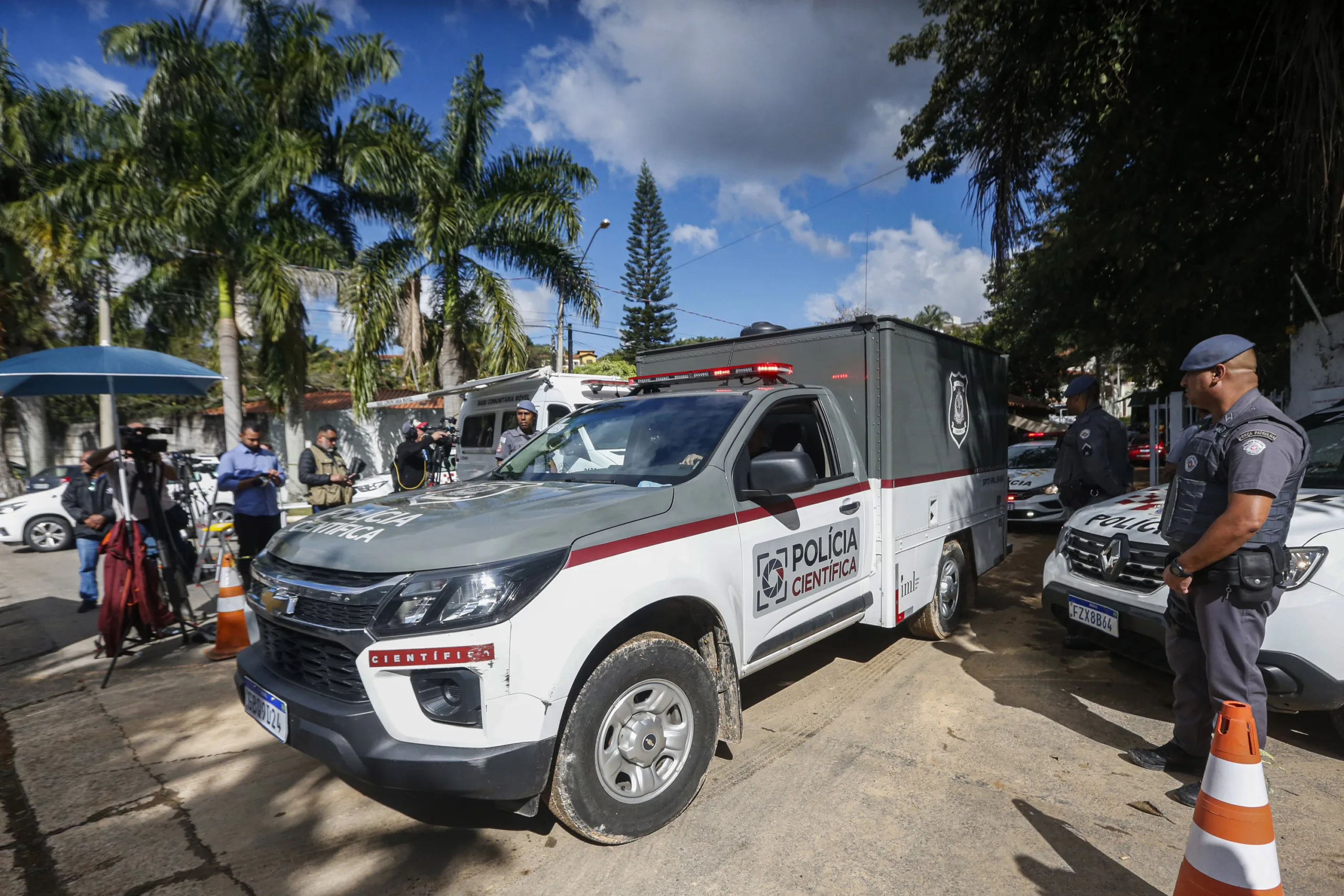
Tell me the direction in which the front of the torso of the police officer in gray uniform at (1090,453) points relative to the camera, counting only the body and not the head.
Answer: to the viewer's left

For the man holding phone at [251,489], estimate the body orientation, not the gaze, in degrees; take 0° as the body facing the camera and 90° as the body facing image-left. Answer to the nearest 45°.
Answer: approximately 315°

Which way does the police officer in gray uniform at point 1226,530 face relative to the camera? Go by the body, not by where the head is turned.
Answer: to the viewer's left

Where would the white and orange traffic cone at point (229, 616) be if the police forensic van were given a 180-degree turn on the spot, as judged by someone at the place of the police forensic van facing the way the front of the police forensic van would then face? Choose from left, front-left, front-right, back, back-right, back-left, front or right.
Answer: left

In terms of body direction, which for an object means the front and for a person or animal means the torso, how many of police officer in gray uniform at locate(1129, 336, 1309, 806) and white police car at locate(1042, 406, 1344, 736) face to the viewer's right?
0

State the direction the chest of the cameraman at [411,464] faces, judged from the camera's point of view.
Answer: to the viewer's right

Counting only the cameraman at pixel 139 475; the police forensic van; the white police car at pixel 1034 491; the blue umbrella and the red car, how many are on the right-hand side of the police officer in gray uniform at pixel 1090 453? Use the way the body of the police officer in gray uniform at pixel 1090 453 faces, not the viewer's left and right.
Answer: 2

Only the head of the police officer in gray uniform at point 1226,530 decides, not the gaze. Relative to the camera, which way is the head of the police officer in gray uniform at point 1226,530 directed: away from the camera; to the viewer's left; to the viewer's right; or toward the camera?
to the viewer's left

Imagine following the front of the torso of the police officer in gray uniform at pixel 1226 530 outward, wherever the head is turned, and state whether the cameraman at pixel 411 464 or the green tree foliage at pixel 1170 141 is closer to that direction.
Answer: the cameraman

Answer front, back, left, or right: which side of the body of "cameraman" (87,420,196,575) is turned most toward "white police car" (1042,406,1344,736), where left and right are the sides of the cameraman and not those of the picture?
front

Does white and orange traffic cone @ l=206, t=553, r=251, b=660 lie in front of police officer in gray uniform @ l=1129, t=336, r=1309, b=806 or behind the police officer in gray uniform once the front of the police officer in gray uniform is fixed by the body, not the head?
in front
